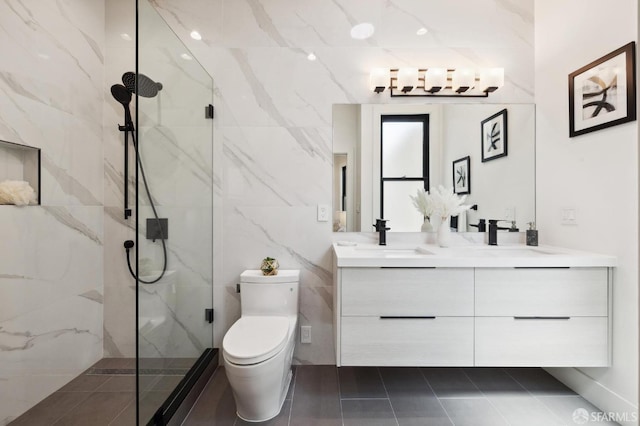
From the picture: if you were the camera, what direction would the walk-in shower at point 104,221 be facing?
facing to the right of the viewer

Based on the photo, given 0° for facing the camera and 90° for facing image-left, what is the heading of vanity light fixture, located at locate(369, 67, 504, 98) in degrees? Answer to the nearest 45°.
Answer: approximately 0°

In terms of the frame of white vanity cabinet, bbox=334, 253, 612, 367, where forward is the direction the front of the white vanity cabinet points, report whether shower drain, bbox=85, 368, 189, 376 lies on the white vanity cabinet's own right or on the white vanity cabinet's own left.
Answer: on the white vanity cabinet's own right

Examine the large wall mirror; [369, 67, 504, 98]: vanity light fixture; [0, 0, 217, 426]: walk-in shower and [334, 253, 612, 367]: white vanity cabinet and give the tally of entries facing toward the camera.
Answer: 3

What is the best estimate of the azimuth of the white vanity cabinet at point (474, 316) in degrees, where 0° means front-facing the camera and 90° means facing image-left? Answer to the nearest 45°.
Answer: approximately 0°

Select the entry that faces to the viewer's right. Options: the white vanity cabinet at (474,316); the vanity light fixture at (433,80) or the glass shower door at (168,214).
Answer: the glass shower door
